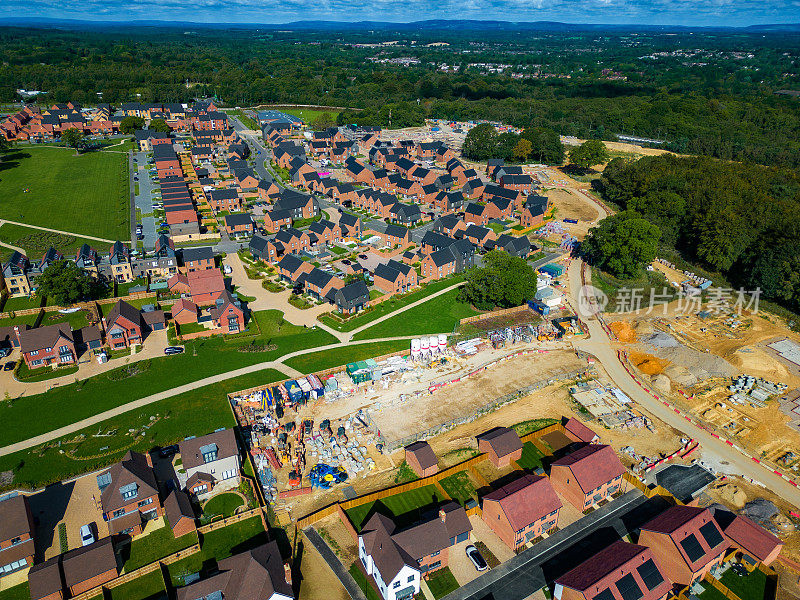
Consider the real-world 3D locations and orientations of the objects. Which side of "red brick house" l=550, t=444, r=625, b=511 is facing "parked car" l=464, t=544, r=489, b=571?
right

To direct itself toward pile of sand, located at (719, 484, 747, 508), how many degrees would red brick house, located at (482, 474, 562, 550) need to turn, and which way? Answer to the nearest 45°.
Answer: approximately 90° to its left

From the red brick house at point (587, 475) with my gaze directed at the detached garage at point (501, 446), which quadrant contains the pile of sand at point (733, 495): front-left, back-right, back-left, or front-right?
back-right

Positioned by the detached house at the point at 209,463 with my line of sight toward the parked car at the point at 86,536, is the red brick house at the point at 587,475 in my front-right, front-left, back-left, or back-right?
back-left

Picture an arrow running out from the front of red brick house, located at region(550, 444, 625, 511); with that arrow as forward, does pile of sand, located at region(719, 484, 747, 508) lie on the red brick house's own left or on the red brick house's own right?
on the red brick house's own left

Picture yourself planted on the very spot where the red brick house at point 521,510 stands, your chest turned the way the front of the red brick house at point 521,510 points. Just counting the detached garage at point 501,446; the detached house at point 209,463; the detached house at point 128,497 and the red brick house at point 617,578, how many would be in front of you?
1

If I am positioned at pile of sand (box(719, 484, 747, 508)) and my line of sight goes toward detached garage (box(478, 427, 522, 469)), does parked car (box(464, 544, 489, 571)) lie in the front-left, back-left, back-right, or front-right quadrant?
front-left

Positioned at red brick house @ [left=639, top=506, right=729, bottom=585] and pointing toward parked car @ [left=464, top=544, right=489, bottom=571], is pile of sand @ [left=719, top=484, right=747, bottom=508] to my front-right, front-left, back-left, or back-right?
back-right

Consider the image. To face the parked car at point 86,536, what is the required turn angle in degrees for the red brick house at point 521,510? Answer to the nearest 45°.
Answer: approximately 135° to its right

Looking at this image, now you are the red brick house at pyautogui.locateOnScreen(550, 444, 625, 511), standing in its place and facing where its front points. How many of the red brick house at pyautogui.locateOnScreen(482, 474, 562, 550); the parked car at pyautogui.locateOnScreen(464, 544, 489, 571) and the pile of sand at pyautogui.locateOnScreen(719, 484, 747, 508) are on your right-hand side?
2

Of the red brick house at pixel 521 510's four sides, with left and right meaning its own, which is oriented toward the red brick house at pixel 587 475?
left

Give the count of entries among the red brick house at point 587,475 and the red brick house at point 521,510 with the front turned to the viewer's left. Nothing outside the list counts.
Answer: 0

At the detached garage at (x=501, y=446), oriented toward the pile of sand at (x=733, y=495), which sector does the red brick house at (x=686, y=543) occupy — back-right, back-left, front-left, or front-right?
front-right

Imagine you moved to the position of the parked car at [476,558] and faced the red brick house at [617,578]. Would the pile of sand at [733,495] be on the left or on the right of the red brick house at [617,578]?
left

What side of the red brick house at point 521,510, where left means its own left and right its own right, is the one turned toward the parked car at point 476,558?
right

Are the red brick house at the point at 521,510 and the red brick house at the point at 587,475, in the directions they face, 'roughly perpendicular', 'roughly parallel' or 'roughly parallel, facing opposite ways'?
roughly parallel

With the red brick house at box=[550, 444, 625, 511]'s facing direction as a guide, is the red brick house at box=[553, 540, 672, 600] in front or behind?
in front
